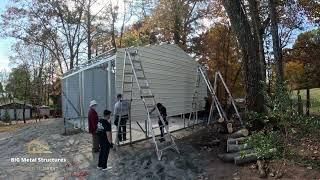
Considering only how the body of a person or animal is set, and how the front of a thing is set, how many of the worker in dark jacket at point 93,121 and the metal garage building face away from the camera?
0

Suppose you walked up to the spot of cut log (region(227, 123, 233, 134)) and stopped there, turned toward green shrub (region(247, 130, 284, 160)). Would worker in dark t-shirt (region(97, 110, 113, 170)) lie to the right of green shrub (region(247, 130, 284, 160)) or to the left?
right

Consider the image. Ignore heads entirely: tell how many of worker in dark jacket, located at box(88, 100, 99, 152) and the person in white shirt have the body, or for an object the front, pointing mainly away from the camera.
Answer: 1

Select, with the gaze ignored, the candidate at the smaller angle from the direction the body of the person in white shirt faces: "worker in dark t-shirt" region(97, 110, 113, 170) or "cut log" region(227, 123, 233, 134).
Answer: the cut log

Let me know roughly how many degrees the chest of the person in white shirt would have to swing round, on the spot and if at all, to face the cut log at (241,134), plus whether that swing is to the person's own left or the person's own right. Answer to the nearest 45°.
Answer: approximately 90° to the person's own right

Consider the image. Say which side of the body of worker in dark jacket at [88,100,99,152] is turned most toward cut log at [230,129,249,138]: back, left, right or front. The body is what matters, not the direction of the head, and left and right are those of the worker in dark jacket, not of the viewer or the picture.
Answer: front

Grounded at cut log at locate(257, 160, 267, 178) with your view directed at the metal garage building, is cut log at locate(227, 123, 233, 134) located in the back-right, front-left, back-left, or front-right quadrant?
front-right

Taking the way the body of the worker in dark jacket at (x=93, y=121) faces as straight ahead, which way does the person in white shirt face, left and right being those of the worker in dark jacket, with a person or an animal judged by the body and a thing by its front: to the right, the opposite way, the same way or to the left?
to the left

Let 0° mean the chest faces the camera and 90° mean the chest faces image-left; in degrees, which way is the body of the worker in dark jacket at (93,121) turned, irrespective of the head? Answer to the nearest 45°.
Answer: approximately 270°

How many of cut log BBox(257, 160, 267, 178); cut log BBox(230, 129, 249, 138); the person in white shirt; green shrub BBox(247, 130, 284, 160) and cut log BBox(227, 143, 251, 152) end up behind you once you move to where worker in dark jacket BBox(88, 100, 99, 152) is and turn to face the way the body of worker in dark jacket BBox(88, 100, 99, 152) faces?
0

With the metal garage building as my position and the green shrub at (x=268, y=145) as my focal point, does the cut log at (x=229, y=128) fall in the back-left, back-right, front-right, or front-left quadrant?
front-left

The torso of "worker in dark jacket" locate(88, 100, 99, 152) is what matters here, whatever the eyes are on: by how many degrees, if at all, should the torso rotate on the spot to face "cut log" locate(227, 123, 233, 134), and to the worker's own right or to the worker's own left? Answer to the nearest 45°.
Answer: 0° — they already face it

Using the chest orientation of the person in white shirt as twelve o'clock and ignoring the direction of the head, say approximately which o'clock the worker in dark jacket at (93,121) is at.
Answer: The worker in dark jacket is roughly at 8 o'clock from the person in white shirt.

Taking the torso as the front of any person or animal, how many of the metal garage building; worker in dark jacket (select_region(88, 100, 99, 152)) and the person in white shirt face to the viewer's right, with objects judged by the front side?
1

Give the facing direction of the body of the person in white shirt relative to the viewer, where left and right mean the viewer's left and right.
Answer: facing away from the viewer

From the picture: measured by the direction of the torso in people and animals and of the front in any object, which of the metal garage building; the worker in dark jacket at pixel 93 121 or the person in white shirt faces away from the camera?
the person in white shirt
